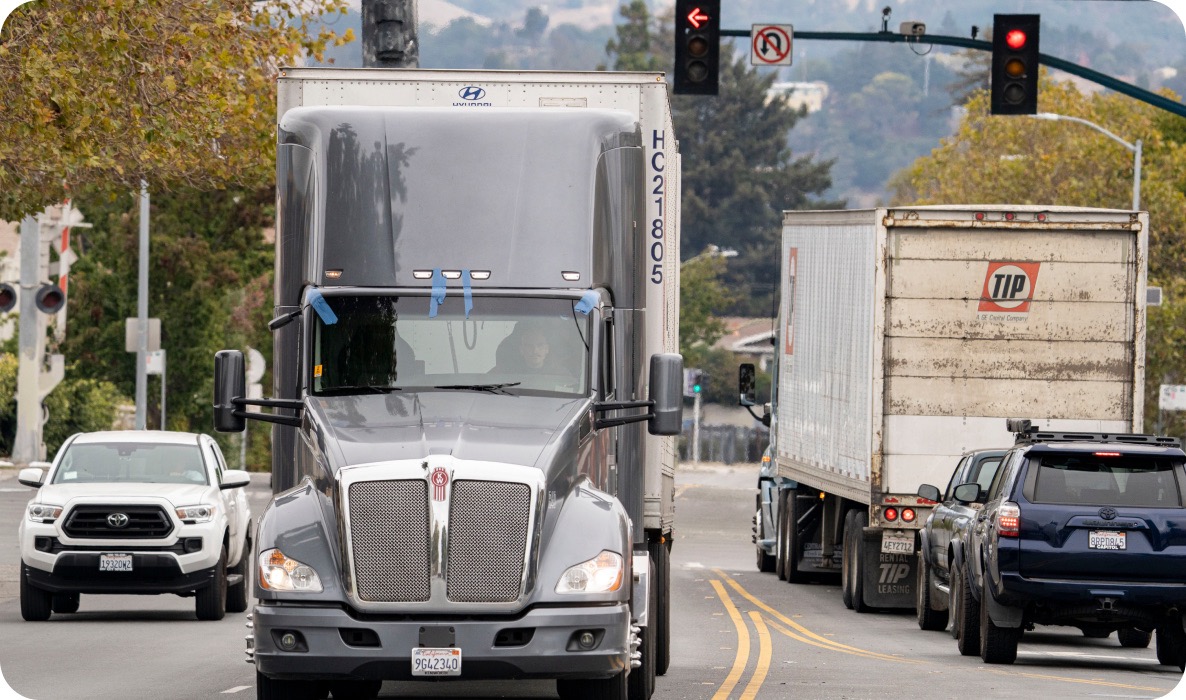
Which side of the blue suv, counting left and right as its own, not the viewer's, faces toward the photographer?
back

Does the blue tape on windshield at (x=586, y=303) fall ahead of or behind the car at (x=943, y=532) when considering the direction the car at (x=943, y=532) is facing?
behind

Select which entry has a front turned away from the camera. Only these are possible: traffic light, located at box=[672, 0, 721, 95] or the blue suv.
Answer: the blue suv

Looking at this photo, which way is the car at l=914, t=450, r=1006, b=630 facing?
away from the camera

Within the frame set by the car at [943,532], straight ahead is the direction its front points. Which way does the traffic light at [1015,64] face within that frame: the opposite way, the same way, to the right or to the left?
the opposite way

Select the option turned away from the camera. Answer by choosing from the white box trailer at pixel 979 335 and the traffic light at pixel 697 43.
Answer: the white box trailer

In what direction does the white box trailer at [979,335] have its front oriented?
away from the camera

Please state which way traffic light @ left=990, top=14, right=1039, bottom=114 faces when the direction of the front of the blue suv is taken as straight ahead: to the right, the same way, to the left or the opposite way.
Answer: the opposite way

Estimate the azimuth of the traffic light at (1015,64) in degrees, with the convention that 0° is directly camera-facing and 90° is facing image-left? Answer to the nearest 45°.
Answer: approximately 0°

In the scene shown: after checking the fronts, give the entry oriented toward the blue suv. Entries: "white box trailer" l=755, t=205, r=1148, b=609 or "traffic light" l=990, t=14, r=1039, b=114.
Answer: the traffic light

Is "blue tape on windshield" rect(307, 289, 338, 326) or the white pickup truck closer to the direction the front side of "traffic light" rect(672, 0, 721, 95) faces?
the blue tape on windshield

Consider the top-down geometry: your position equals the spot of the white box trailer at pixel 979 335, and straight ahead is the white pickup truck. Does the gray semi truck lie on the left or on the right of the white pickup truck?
left
